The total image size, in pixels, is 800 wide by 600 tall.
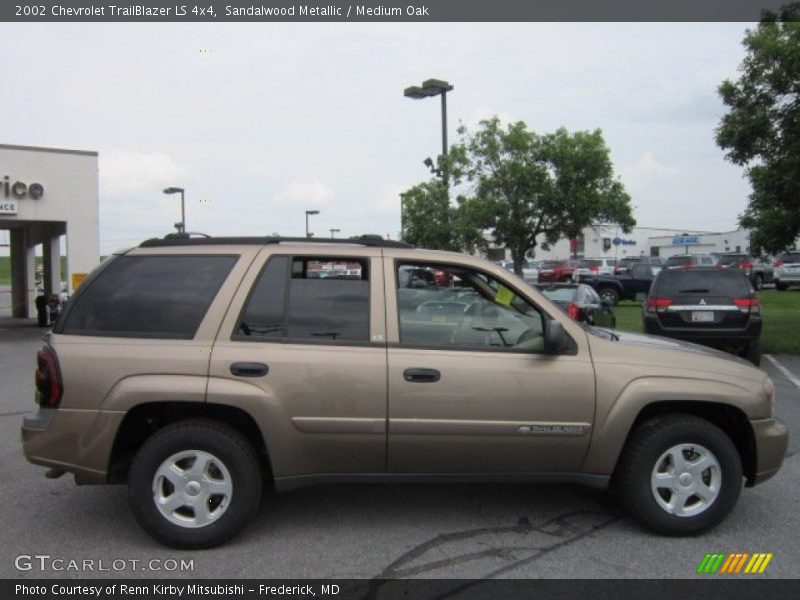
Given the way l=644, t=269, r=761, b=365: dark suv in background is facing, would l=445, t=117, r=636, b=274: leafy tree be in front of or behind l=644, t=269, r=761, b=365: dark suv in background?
in front

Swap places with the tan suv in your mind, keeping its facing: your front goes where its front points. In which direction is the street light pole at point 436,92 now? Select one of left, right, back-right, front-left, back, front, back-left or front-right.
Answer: left

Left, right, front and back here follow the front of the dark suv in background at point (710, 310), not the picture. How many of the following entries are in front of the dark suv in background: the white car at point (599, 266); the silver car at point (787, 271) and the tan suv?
2

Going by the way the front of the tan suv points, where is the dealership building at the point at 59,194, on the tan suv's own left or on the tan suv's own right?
on the tan suv's own left

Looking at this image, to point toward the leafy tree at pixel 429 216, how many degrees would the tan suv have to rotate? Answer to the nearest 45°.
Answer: approximately 90° to its left

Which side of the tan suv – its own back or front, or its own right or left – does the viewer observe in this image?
right

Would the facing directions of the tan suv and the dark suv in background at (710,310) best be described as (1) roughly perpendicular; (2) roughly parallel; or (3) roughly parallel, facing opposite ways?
roughly perpendicular

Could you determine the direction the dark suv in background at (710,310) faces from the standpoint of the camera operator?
facing away from the viewer

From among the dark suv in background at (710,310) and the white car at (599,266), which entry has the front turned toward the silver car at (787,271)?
the dark suv in background

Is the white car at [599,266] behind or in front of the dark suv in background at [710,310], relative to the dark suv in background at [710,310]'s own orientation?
in front

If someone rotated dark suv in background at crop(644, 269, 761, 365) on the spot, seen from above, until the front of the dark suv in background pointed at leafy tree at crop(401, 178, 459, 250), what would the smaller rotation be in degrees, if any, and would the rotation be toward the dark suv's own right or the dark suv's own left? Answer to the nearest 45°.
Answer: approximately 45° to the dark suv's own left
